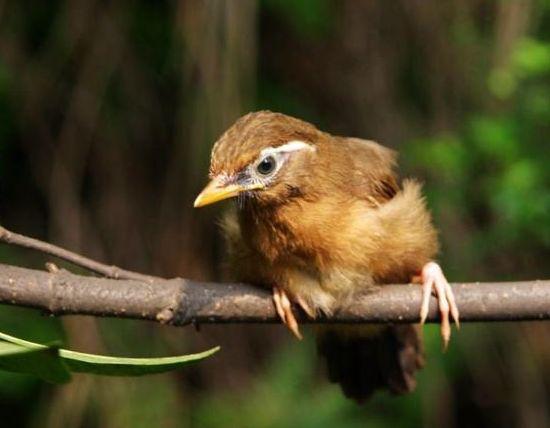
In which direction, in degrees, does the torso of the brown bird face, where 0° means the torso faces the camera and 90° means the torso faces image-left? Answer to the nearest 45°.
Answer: approximately 45°

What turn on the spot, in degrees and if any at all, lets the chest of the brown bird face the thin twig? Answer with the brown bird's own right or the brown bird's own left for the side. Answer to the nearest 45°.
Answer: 0° — it already faces it

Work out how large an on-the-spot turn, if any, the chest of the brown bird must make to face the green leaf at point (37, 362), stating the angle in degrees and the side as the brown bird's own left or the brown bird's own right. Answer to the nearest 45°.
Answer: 0° — it already faces it
